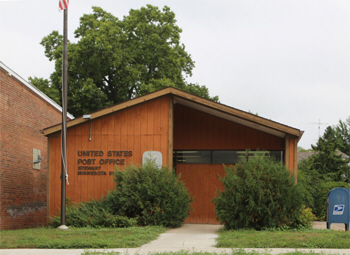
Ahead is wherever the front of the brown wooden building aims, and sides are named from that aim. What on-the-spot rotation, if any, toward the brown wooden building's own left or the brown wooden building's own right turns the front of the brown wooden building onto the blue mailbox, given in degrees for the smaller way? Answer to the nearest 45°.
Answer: approximately 90° to the brown wooden building's own left

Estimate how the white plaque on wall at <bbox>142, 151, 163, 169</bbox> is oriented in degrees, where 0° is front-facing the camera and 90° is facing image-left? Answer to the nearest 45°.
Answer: approximately 0°

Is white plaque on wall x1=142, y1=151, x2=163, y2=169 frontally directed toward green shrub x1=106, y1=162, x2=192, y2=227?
yes
